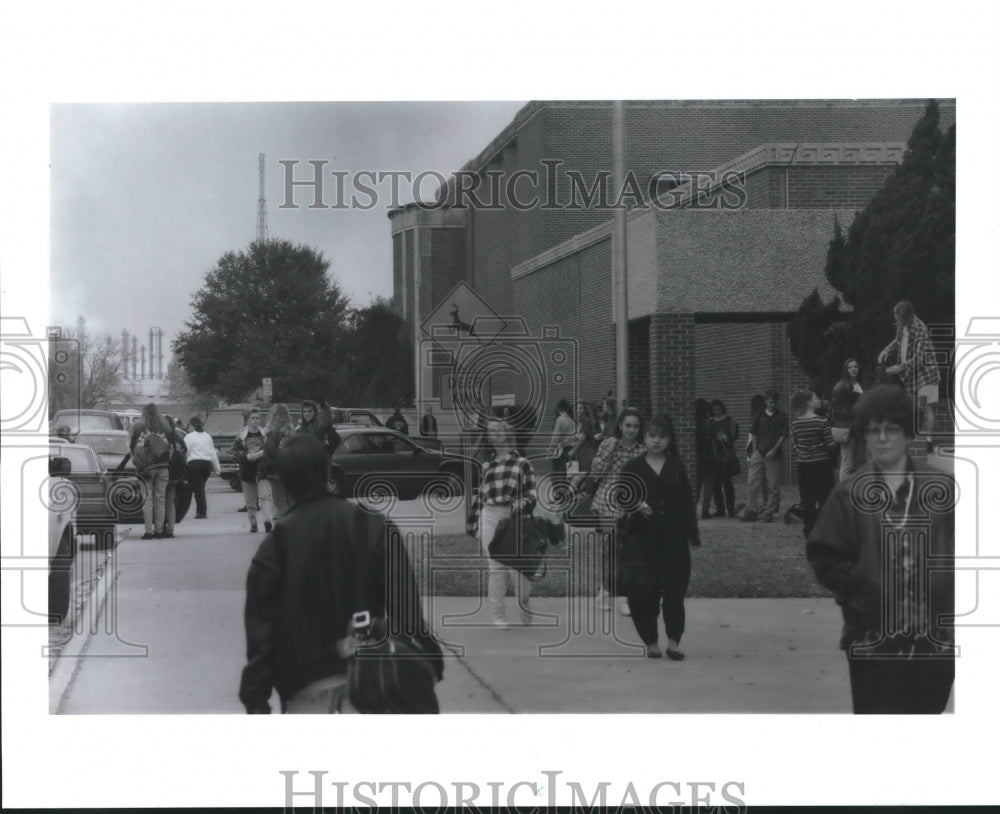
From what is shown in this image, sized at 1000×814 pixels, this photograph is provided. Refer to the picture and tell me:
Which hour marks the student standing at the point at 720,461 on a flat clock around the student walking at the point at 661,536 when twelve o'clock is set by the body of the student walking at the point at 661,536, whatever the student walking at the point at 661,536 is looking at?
the student standing at the point at 720,461 is roughly at 6 o'clock from the student walking at the point at 661,536.

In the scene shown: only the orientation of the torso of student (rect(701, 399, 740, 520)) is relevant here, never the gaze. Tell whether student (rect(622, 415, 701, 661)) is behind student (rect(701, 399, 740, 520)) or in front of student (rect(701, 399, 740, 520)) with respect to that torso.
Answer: in front

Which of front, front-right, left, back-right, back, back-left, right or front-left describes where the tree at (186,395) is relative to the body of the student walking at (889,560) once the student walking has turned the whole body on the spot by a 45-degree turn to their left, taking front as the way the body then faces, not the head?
back

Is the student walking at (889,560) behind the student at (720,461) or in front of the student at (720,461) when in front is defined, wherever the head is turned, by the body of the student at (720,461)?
in front

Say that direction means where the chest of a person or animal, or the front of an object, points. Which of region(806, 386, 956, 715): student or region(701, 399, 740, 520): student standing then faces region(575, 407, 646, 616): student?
region(701, 399, 740, 520): student standing
